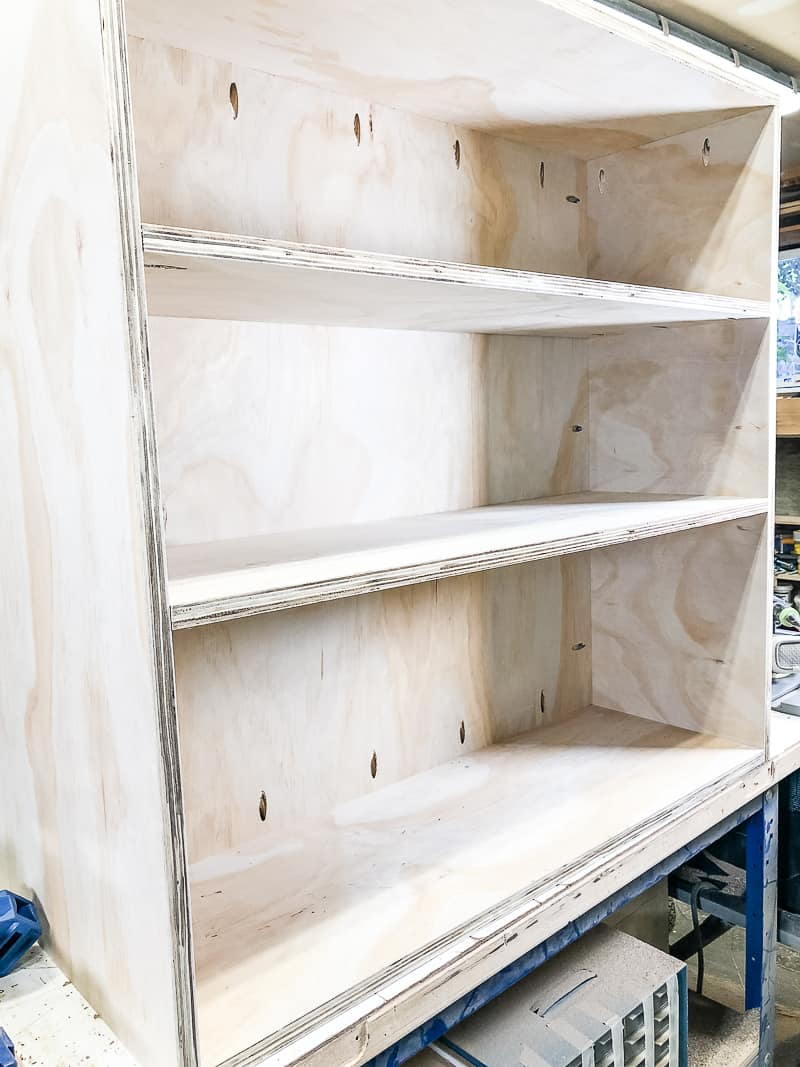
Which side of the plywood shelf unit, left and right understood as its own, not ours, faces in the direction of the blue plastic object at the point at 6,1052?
right

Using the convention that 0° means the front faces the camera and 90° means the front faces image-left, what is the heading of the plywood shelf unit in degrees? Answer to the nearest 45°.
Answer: approximately 315°
